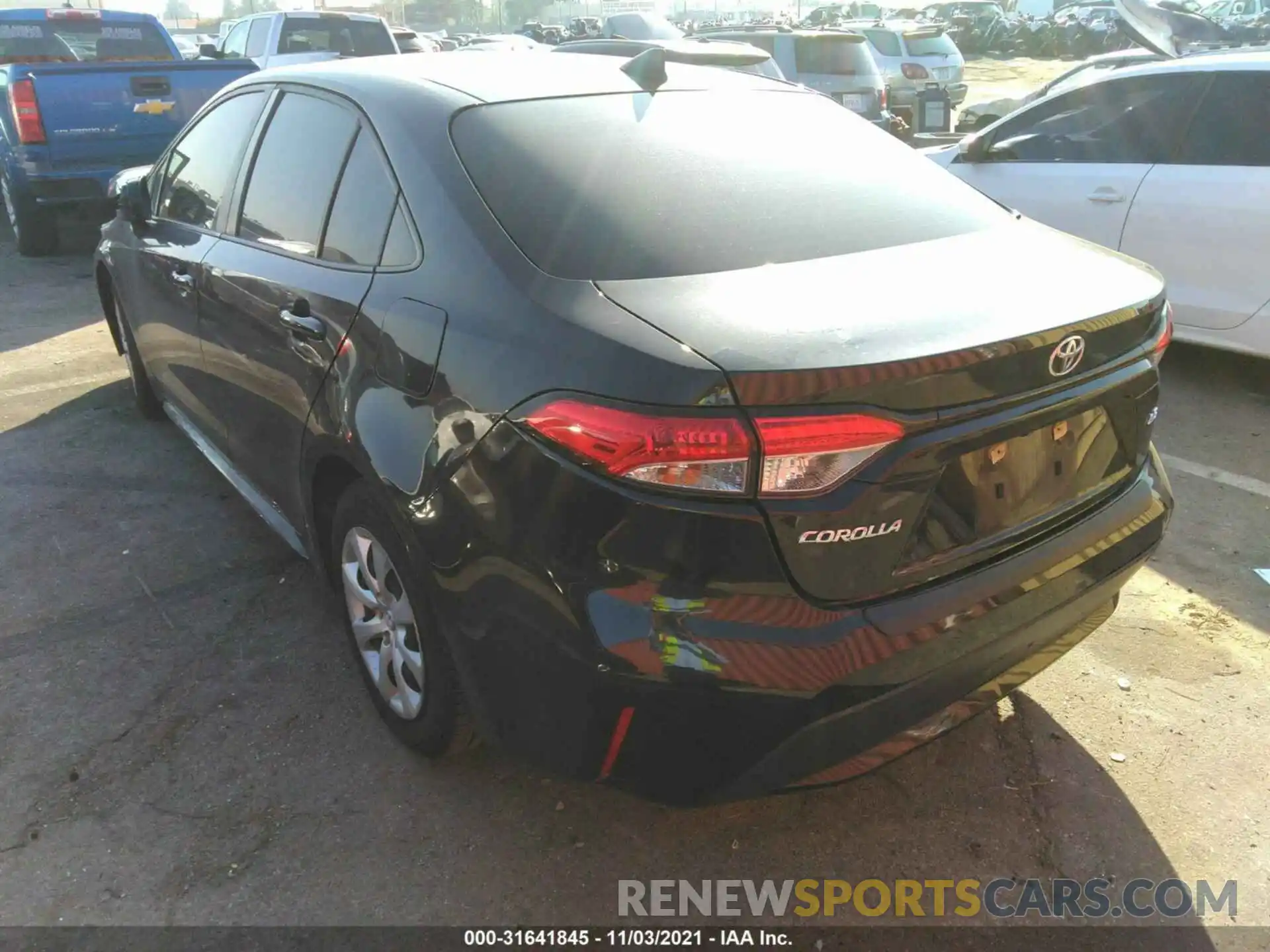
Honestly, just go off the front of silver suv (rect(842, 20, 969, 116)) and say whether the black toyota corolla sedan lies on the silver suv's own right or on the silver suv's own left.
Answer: on the silver suv's own left

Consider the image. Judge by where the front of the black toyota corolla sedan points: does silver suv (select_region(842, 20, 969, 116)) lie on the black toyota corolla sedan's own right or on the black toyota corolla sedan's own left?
on the black toyota corolla sedan's own right

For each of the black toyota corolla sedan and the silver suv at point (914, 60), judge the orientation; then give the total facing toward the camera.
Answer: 0

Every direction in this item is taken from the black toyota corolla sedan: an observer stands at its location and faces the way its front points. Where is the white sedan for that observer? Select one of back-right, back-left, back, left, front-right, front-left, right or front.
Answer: right

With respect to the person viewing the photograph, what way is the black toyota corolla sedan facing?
facing away from the viewer and to the left of the viewer

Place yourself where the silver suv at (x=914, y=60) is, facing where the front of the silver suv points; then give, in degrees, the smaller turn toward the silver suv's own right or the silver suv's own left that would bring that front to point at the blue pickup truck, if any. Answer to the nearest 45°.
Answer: approximately 90° to the silver suv's own left

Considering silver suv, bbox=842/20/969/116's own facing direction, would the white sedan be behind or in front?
behind

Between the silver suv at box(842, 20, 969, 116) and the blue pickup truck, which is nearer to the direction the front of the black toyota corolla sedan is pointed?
the blue pickup truck

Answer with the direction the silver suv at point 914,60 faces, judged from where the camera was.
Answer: facing away from the viewer and to the left of the viewer

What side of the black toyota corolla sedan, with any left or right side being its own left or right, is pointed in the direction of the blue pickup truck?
front
